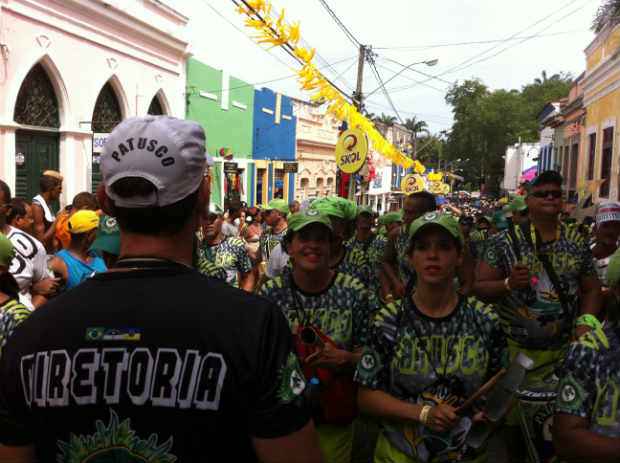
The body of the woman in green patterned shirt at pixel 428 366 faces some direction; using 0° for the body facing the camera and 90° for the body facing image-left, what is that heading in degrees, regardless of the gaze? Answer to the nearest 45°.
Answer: approximately 0°

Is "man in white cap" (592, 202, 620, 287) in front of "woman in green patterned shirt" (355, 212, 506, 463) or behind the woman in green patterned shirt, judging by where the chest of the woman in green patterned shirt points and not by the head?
behind

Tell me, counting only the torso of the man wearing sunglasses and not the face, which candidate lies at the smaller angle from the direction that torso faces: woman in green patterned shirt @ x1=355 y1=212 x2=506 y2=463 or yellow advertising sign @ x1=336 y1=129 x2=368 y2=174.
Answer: the woman in green patterned shirt

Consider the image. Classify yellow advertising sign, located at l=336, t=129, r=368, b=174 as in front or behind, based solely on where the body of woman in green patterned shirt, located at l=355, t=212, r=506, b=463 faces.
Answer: behind

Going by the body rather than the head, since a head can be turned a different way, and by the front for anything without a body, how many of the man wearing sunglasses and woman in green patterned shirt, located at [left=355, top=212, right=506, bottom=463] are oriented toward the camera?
2

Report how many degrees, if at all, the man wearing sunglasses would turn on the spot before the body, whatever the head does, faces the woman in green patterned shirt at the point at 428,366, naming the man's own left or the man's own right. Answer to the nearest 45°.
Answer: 0° — they already face them

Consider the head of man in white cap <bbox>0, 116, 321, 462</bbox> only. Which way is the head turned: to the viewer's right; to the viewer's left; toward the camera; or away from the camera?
away from the camera
